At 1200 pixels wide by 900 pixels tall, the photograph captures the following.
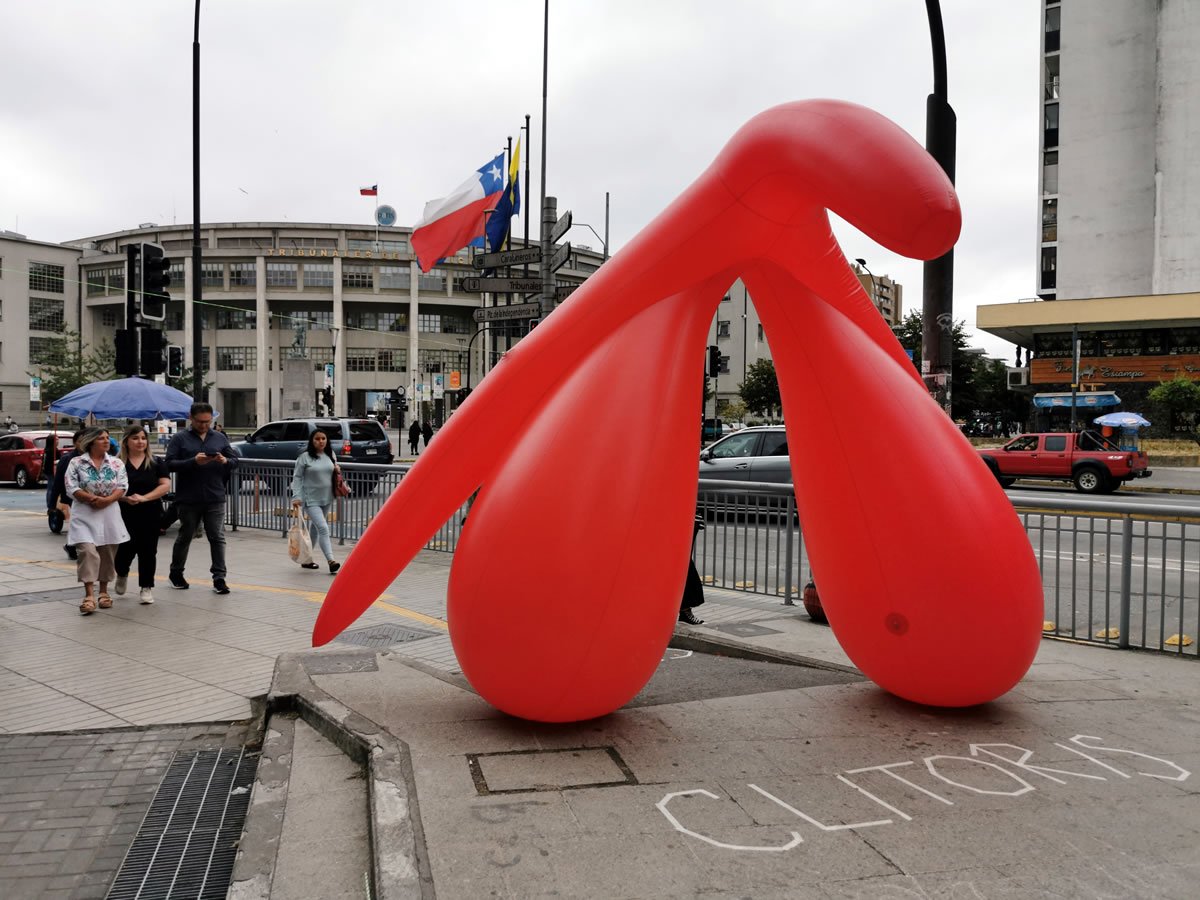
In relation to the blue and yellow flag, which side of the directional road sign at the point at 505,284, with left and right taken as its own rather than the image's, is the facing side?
back

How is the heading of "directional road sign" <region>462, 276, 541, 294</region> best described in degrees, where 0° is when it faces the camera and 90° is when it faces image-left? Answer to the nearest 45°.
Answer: approximately 0°

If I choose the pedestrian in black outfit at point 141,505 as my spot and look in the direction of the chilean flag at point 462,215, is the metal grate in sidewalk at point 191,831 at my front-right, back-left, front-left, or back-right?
back-right

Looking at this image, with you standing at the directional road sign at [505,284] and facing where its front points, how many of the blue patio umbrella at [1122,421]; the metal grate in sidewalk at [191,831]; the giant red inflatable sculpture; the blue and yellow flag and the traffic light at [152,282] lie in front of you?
2

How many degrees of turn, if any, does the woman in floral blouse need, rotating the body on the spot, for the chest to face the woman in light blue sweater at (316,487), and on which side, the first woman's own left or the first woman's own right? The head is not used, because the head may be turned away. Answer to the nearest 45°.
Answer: approximately 135° to the first woman's own left

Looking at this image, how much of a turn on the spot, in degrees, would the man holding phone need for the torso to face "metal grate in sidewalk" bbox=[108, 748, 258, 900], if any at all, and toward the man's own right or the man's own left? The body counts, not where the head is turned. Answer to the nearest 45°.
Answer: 0° — they already face it

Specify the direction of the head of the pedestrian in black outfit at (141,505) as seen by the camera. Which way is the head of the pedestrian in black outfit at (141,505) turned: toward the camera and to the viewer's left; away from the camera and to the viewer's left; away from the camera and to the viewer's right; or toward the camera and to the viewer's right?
toward the camera and to the viewer's right

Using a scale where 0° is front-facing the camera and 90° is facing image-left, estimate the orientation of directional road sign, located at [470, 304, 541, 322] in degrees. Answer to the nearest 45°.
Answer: approximately 0°

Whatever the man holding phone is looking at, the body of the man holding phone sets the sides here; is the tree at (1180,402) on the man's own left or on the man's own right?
on the man's own left
